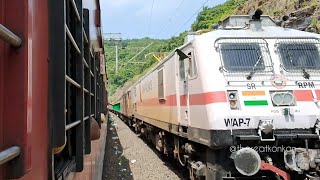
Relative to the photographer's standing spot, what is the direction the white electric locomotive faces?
facing the viewer and to the right of the viewer

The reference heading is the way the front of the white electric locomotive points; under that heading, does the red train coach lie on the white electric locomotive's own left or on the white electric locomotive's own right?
on the white electric locomotive's own right
